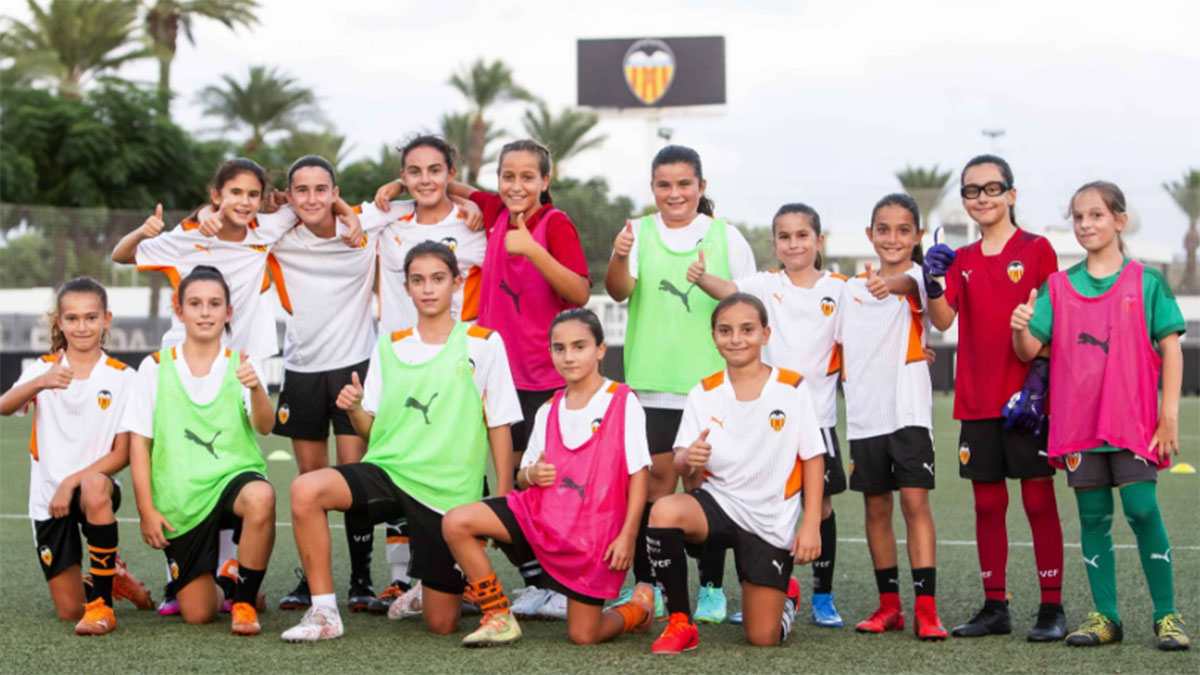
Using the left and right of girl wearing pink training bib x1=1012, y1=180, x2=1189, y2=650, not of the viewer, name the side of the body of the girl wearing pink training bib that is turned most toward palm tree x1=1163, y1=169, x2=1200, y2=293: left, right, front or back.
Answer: back

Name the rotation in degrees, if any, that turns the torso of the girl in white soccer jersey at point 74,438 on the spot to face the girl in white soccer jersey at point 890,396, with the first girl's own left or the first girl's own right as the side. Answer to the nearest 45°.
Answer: approximately 45° to the first girl's own left

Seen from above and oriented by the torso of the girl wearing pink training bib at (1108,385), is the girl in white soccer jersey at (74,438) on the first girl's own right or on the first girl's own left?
on the first girl's own right

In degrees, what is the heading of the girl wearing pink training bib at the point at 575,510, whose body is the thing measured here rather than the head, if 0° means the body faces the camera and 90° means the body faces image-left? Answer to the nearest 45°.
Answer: approximately 45°

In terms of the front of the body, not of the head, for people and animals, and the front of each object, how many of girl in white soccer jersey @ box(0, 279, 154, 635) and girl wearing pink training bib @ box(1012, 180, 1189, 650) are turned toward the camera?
2

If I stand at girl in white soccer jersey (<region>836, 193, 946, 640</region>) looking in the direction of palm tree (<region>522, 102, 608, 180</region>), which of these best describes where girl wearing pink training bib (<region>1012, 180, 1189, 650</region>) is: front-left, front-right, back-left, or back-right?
back-right

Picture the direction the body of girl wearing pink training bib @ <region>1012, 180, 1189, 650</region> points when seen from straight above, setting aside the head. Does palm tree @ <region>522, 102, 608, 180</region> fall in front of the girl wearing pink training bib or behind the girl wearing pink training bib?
behind

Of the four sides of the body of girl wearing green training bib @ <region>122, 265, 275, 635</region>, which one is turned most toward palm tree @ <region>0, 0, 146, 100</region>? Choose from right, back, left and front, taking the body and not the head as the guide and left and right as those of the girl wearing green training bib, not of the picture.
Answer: back

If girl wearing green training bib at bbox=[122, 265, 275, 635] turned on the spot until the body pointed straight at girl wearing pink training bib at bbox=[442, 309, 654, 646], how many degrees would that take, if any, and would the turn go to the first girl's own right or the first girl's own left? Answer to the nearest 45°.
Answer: approximately 45° to the first girl's own left

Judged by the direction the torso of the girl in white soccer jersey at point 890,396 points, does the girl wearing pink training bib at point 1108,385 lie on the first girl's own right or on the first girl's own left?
on the first girl's own left

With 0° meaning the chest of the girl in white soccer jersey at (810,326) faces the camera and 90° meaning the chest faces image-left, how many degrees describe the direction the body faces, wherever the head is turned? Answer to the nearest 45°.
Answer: approximately 0°
